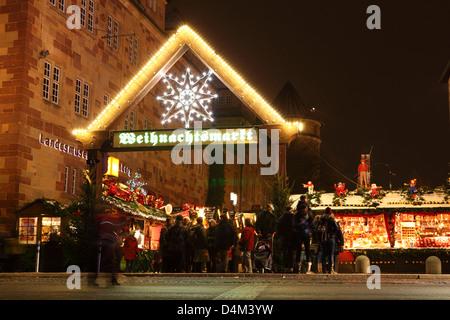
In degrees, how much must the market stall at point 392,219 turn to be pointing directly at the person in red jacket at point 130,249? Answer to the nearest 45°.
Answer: approximately 45° to its right

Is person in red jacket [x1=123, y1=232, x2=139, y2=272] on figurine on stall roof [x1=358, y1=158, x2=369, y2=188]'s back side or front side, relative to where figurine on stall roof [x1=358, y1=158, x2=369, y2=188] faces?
on the front side

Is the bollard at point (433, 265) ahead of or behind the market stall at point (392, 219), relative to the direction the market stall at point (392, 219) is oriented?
ahead

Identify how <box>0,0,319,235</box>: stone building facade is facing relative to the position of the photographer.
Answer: facing the viewer and to the right of the viewer

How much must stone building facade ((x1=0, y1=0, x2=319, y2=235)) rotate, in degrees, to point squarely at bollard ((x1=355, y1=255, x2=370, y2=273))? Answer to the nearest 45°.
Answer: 0° — it already faces it

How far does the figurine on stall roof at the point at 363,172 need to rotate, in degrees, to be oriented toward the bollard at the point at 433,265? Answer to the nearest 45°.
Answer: approximately 45° to its left

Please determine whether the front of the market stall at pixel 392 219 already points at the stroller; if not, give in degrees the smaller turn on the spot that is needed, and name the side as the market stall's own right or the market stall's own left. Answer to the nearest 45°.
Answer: approximately 45° to the market stall's own right

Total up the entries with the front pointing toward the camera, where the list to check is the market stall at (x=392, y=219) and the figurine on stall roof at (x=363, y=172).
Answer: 2

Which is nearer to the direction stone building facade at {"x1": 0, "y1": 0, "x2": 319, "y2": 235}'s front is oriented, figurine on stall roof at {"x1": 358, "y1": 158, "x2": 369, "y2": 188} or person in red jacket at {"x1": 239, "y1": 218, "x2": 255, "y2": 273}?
the person in red jacket

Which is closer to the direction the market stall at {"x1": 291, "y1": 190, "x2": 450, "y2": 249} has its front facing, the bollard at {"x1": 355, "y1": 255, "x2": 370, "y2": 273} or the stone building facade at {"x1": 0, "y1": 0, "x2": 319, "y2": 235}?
the bollard

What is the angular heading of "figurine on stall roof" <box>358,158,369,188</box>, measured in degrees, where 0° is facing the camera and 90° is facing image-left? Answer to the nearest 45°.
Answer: approximately 0°

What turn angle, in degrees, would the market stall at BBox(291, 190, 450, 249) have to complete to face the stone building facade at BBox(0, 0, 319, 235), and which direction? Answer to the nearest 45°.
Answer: approximately 90° to its right
